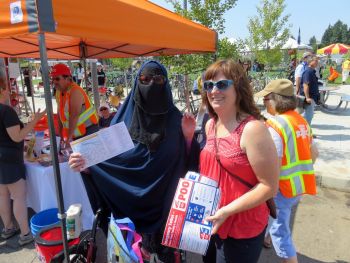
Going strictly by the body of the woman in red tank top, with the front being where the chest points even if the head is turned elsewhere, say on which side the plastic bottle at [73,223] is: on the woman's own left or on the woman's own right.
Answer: on the woman's own right

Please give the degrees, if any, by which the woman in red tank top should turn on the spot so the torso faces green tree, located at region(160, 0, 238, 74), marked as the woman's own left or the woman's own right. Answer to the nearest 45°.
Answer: approximately 135° to the woman's own right

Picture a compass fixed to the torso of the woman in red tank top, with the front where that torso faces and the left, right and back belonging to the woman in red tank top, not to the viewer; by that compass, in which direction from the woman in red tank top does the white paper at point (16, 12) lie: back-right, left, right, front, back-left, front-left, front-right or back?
front-right

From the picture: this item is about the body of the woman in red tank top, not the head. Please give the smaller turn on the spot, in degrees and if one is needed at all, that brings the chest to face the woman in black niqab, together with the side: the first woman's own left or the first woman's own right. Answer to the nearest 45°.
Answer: approximately 90° to the first woman's own right

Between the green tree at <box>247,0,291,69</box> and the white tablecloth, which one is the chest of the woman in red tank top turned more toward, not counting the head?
the white tablecloth

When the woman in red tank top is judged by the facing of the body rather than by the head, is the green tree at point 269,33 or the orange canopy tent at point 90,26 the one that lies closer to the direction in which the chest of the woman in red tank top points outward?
the orange canopy tent

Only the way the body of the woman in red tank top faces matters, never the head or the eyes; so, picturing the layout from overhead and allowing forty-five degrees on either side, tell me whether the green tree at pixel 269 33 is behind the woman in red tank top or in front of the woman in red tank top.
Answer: behind

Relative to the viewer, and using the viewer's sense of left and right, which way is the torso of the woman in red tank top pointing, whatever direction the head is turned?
facing the viewer and to the left of the viewer

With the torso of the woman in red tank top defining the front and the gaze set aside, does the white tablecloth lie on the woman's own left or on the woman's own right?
on the woman's own right

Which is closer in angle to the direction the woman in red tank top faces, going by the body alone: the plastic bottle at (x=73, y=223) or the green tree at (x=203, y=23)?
the plastic bottle

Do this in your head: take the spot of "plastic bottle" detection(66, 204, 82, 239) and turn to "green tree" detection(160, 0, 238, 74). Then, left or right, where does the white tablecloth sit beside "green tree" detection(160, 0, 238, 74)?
left

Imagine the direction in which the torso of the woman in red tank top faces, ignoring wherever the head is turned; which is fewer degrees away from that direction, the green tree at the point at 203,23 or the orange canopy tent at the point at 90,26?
the orange canopy tent
